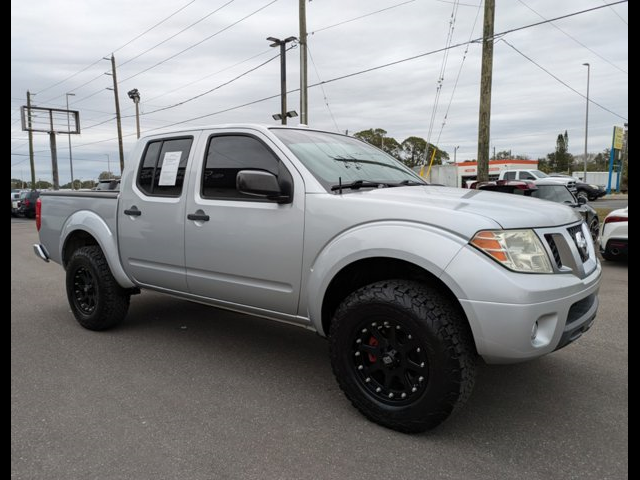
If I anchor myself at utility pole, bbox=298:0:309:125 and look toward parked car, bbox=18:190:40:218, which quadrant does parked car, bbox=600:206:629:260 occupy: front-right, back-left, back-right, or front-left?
back-left

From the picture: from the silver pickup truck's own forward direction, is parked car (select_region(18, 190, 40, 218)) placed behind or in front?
behind

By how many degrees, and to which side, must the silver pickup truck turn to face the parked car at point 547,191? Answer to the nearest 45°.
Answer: approximately 90° to its left

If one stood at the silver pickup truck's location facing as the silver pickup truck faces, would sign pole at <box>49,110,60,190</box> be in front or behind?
behind

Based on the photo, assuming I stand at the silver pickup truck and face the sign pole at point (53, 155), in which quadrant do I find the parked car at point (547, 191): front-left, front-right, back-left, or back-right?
front-right

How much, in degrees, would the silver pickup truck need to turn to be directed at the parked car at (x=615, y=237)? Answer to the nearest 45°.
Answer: approximately 90° to its left

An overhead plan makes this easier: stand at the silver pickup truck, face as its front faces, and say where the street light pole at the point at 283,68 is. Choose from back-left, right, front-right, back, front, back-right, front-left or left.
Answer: back-left

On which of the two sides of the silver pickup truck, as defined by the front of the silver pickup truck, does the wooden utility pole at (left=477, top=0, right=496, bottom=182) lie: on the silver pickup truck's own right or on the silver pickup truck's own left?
on the silver pickup truck's own left

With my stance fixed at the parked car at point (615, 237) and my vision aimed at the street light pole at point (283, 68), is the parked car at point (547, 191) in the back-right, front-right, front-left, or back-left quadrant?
front-right

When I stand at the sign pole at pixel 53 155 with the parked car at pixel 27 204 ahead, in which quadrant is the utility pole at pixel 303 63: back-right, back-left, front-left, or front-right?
front-left

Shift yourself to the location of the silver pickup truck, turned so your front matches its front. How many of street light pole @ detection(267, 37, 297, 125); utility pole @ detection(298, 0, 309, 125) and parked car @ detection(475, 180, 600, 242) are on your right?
0

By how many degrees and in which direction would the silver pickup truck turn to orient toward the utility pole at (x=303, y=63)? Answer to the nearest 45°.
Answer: approximately 135° to its left

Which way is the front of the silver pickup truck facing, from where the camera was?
facing the viewer and to the right of the viewer

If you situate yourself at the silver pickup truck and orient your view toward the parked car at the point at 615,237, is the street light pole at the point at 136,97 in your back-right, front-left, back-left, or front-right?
front-left
